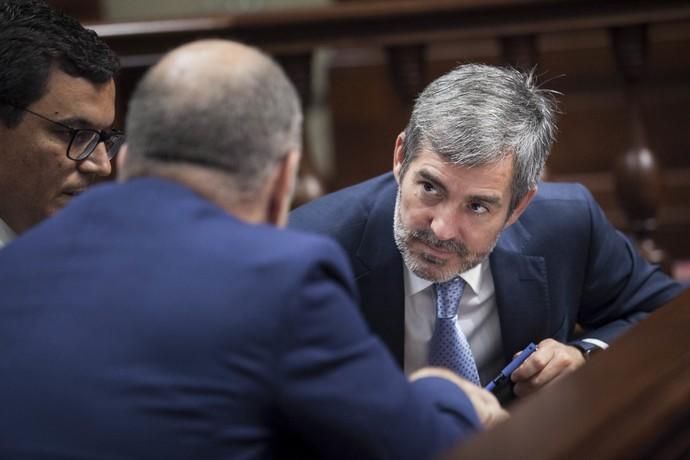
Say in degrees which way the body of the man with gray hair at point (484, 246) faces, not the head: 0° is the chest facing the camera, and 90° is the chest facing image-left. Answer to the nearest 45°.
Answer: approximately 0°

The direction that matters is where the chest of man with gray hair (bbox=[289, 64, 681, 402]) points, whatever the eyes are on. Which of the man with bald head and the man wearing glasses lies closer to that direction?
the man with bald head

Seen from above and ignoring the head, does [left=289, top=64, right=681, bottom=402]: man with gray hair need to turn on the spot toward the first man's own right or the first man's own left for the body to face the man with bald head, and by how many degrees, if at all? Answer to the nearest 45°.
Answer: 0° — they already face them

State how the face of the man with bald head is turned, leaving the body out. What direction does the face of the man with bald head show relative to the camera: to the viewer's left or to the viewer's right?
to the viewer's right

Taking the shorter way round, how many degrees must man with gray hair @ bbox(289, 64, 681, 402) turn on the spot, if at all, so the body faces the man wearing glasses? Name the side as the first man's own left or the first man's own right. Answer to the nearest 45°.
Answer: approximately 90° to the first man's own right
